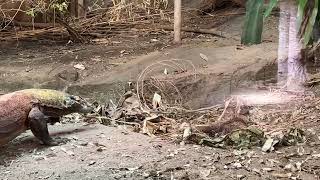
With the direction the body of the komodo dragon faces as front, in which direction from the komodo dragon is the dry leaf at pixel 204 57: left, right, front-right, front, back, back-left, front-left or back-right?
front-left

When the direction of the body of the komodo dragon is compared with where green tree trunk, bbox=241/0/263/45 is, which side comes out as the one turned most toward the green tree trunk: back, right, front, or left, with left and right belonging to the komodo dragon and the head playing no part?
front

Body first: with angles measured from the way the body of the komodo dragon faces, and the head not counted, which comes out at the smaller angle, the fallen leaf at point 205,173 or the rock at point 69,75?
the fallen leaf

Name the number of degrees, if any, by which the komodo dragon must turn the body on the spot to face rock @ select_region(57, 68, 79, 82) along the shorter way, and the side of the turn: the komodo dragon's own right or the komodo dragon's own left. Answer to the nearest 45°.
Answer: approximately 90° to the komodo dragon's own left

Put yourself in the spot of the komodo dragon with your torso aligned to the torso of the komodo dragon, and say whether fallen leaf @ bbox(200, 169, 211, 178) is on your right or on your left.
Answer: on your right

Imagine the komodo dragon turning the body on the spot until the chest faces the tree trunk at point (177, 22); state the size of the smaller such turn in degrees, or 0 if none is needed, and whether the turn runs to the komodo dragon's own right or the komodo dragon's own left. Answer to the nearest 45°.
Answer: approximately 45° to the komodo dragon's own left

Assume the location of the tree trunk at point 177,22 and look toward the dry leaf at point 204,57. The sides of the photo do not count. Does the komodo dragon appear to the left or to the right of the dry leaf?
right

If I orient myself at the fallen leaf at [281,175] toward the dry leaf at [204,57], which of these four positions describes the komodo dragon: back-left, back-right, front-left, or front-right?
front-left

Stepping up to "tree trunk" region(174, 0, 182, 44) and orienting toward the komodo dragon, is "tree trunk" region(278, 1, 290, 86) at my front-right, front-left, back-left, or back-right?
front-left

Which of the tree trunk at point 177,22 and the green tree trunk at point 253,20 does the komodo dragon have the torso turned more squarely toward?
the green tree trunk

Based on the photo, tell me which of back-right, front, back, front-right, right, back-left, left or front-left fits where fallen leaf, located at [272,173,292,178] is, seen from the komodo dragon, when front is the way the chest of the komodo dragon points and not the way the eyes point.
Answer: front-right

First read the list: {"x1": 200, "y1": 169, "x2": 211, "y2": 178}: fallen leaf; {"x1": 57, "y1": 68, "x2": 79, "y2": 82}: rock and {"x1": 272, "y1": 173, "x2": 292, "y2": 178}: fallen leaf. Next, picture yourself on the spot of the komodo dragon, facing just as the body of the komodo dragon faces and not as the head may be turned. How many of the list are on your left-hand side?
1

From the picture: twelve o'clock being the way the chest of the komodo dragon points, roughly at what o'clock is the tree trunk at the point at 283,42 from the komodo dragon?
The tree trunk is roughly at 11 o'clock from the komodo dragon.

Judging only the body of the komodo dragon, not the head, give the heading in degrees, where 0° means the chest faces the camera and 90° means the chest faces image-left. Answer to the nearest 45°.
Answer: approximately 270°

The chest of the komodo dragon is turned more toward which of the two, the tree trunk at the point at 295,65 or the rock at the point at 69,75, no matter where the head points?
the tree trunk

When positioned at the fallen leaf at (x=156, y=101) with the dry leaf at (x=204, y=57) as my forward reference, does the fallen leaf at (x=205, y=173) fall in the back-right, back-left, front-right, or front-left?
back-right
